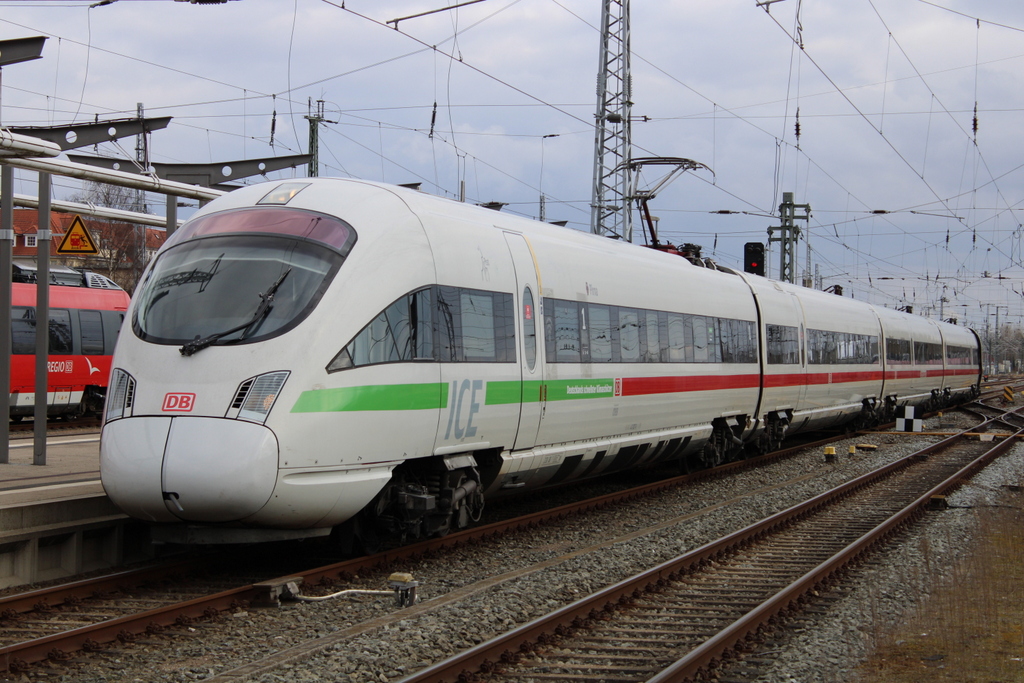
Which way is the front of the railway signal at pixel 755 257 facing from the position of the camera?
facing the viewer

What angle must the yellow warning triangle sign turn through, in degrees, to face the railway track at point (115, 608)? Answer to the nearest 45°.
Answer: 0° — it already faces it

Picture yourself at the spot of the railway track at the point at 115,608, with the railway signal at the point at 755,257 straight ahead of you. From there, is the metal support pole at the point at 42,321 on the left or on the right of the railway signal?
left

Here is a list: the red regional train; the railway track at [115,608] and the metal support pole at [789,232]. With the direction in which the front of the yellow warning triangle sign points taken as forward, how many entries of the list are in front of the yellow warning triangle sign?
1

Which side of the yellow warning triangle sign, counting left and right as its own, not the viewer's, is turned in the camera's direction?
front

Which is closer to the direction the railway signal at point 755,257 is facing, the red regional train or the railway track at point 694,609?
the railway track

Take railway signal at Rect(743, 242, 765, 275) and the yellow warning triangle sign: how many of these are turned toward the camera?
2

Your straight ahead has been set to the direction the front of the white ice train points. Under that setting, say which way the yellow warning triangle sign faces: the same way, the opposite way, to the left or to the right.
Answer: to the left

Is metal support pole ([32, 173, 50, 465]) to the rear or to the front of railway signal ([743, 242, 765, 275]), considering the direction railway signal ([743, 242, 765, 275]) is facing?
to the front

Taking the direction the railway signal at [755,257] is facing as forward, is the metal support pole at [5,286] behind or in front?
in front

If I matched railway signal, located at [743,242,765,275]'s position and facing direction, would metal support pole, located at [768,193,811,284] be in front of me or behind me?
behind

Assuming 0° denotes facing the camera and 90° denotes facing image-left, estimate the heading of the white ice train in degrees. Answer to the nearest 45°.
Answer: approximately 45°

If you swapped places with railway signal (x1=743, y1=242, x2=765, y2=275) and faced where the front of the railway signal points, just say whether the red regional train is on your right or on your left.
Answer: on your right

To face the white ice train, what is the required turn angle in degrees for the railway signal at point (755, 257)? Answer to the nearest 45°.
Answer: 0° — it already faces it
